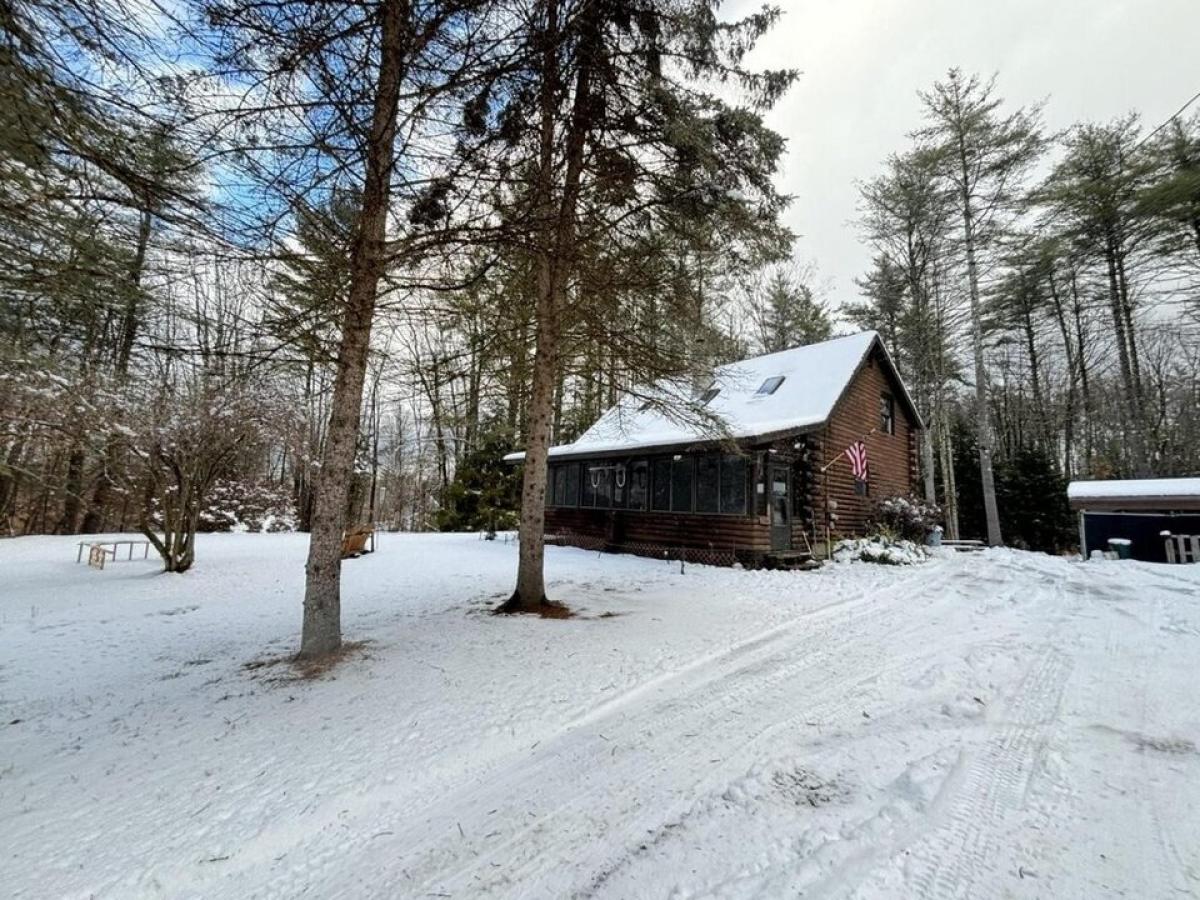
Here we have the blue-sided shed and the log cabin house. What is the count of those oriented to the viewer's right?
0

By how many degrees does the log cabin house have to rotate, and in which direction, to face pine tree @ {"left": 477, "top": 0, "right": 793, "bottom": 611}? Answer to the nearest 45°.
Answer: approximately 45° to its left

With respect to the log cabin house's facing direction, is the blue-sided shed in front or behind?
behind

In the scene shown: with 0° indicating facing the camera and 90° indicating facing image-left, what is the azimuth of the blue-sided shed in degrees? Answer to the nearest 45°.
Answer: approximately 0°

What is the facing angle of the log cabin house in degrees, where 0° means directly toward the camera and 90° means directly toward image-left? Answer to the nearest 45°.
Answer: approximately 45°

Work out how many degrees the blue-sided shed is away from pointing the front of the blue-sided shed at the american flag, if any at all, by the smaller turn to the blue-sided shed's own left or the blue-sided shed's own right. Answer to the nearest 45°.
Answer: approximately 45° to the blue-sided shed's own right

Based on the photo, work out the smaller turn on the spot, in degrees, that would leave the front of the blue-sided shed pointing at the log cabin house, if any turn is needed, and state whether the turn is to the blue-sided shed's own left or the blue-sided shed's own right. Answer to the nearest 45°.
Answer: approximately 45° to the blue-sided shed's own right
